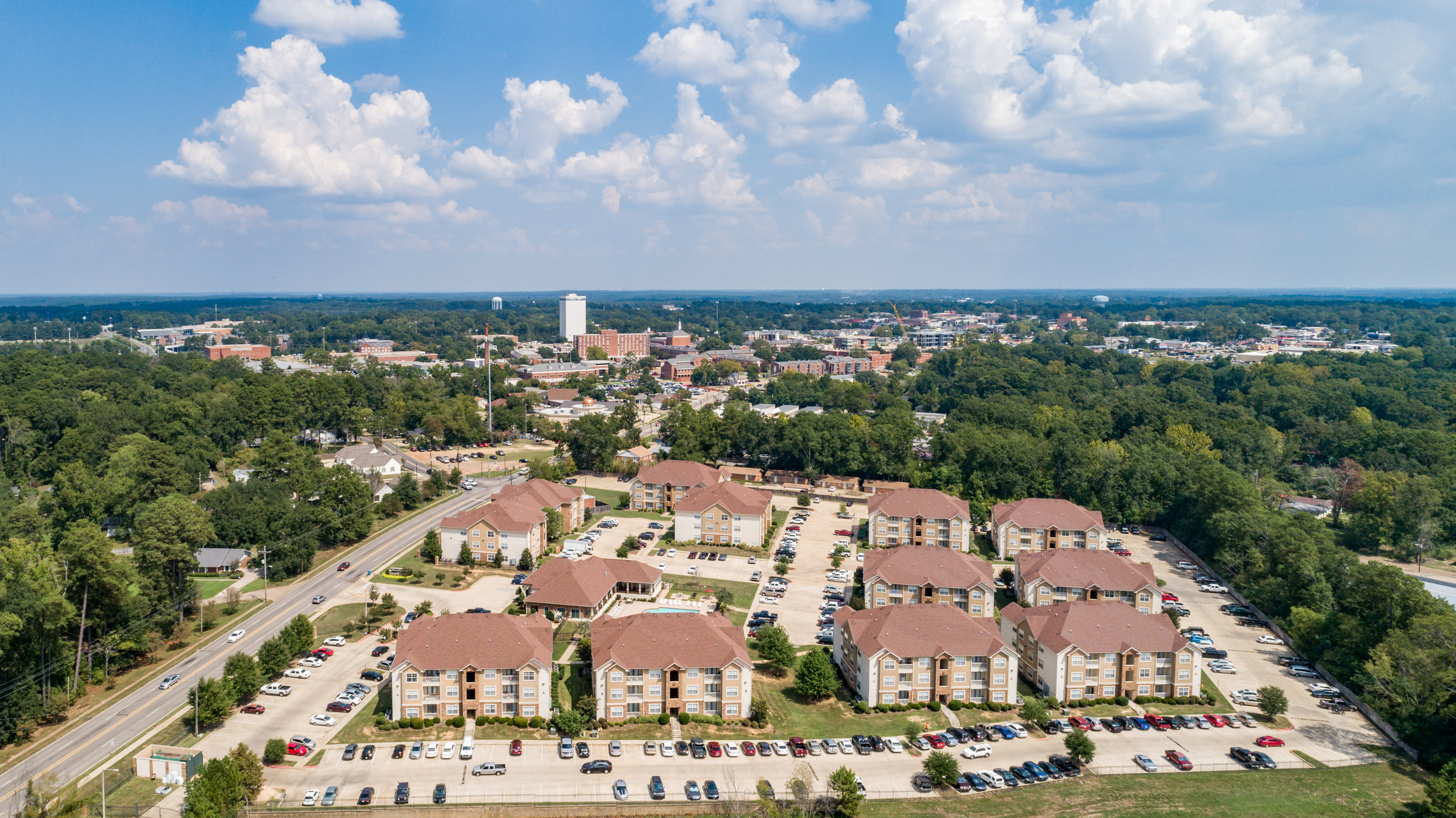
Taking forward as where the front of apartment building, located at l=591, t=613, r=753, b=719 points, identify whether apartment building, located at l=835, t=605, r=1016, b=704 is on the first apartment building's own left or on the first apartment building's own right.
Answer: on the first apartment building's own left

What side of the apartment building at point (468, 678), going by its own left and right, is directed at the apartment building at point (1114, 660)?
left

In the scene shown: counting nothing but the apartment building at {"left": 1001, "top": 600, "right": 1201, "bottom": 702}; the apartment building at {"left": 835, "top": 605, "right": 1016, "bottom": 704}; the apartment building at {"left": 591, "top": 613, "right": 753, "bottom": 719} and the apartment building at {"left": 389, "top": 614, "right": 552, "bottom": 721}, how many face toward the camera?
4

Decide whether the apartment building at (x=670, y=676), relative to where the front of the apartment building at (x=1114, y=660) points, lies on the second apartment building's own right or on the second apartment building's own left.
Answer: on the second apartment building's own right

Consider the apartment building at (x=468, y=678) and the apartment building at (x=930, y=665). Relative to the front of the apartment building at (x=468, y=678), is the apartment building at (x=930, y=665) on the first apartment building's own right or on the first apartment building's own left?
on the first apartment building's own left

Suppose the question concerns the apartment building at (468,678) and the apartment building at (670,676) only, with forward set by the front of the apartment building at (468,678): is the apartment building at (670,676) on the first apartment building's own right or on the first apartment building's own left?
on the first apartment building's own left

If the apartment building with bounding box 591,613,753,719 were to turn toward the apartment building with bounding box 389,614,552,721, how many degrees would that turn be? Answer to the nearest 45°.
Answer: approximately 90° to its right

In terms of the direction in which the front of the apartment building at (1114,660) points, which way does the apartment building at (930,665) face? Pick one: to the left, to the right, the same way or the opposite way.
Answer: the same way

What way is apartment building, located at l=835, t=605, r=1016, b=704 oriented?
toward the camera

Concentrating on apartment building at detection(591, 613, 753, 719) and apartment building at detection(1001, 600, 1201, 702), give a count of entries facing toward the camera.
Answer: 2

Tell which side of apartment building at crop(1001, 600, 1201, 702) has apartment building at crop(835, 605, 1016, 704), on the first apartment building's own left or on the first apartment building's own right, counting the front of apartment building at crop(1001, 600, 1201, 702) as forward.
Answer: on the first apartment building's own right

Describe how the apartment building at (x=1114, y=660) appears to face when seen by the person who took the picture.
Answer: facing the viewer
